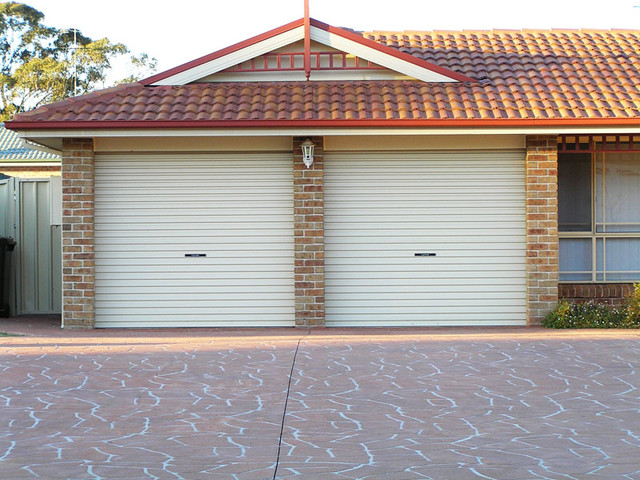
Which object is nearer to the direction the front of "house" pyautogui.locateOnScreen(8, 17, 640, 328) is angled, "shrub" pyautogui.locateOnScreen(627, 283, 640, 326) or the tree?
the shrub

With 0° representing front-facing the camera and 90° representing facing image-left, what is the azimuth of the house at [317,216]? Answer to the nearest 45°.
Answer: approximately 0°

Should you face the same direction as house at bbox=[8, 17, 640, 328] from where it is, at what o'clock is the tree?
The tree is roughly at 5 o'clock from the house.

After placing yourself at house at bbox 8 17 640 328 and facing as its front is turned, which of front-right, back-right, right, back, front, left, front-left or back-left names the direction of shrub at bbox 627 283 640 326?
left

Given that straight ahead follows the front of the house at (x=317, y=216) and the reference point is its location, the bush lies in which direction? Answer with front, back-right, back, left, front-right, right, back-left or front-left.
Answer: left

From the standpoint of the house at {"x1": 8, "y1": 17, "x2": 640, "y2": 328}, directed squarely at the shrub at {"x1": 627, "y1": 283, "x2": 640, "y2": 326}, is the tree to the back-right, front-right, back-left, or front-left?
back-left
